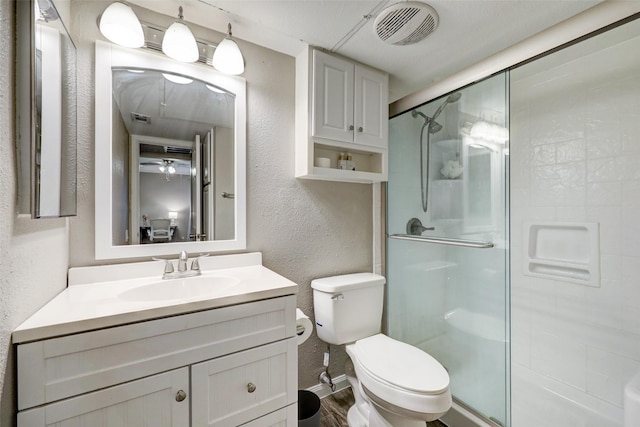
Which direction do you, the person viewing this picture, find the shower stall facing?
facing the viewer and to the left of the viewer

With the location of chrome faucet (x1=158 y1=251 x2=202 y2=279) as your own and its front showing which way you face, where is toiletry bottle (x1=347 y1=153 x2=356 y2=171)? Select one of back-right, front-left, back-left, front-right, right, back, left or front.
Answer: left

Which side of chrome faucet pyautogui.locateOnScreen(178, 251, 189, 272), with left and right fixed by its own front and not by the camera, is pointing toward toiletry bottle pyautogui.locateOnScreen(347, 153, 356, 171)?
left

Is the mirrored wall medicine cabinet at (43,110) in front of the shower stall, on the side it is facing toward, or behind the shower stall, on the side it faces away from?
in front

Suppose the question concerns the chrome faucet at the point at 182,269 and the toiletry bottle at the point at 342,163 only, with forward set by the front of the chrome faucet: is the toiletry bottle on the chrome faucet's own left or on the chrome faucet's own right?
on the chrome faucet's own left

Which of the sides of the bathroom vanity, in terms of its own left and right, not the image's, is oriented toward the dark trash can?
left
